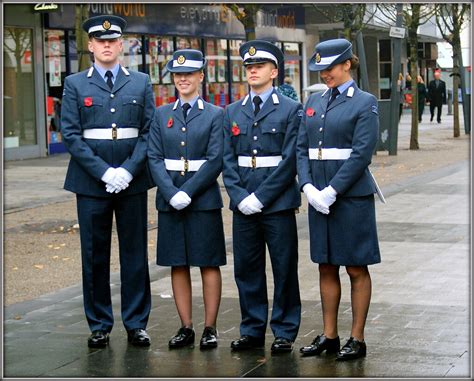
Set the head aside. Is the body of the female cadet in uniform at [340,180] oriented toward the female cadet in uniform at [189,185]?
no

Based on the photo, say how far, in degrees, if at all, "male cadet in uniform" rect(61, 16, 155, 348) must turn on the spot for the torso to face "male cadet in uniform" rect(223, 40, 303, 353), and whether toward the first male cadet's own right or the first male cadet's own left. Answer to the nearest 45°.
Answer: approximately 45° to the first male cadet's own left

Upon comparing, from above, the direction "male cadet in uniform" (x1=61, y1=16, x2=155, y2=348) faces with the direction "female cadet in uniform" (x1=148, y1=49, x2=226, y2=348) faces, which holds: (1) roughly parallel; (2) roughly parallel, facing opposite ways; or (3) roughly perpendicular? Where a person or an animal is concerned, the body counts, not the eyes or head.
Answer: roughly parallel

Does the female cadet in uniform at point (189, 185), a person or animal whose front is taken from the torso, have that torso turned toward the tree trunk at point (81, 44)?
no

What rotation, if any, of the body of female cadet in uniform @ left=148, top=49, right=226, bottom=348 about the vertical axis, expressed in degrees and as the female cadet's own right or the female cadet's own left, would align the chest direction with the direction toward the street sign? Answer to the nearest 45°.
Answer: approximately 180°

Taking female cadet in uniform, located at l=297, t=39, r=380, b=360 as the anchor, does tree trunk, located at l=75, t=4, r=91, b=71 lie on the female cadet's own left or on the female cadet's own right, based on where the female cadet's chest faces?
on the female cadet's own right

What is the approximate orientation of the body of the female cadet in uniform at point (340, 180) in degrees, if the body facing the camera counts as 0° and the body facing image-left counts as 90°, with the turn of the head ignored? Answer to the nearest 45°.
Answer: approximately 45°

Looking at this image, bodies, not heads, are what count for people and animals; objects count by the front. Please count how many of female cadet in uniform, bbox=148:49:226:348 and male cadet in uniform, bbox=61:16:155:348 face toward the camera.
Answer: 2

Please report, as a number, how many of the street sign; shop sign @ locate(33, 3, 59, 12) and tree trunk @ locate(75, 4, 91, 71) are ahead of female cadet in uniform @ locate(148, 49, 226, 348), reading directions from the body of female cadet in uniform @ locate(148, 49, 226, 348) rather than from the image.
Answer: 0

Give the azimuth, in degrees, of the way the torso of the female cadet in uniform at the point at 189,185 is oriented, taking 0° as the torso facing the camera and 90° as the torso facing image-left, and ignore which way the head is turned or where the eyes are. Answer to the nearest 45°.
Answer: approximately 0°

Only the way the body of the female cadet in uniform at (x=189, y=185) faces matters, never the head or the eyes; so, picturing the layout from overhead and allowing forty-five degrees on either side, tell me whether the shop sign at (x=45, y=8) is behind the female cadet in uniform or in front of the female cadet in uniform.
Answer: behind

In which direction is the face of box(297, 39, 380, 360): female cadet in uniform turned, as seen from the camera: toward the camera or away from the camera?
toward the camera

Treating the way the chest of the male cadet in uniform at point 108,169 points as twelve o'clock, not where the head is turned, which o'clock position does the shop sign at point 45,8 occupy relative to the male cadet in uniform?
The shop sign is roughly at 6 o'clock from the male cadet in uniform.

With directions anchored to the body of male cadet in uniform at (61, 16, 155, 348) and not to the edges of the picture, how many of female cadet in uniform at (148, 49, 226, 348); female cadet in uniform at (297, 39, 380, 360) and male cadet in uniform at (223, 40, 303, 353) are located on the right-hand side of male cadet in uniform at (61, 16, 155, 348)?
0

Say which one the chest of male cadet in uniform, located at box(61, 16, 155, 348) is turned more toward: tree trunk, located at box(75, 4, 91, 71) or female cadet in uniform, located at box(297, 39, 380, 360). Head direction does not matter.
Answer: the female cadet in uniform

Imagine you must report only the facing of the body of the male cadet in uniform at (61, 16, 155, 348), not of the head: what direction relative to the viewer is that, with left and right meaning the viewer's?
facing the viewer
